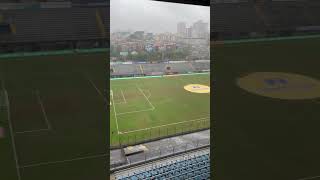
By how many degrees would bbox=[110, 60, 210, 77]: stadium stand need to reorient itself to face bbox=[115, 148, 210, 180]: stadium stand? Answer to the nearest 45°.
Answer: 0° — it already faces it

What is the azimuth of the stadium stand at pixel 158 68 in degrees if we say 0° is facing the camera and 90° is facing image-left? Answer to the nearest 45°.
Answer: approximately 0°
